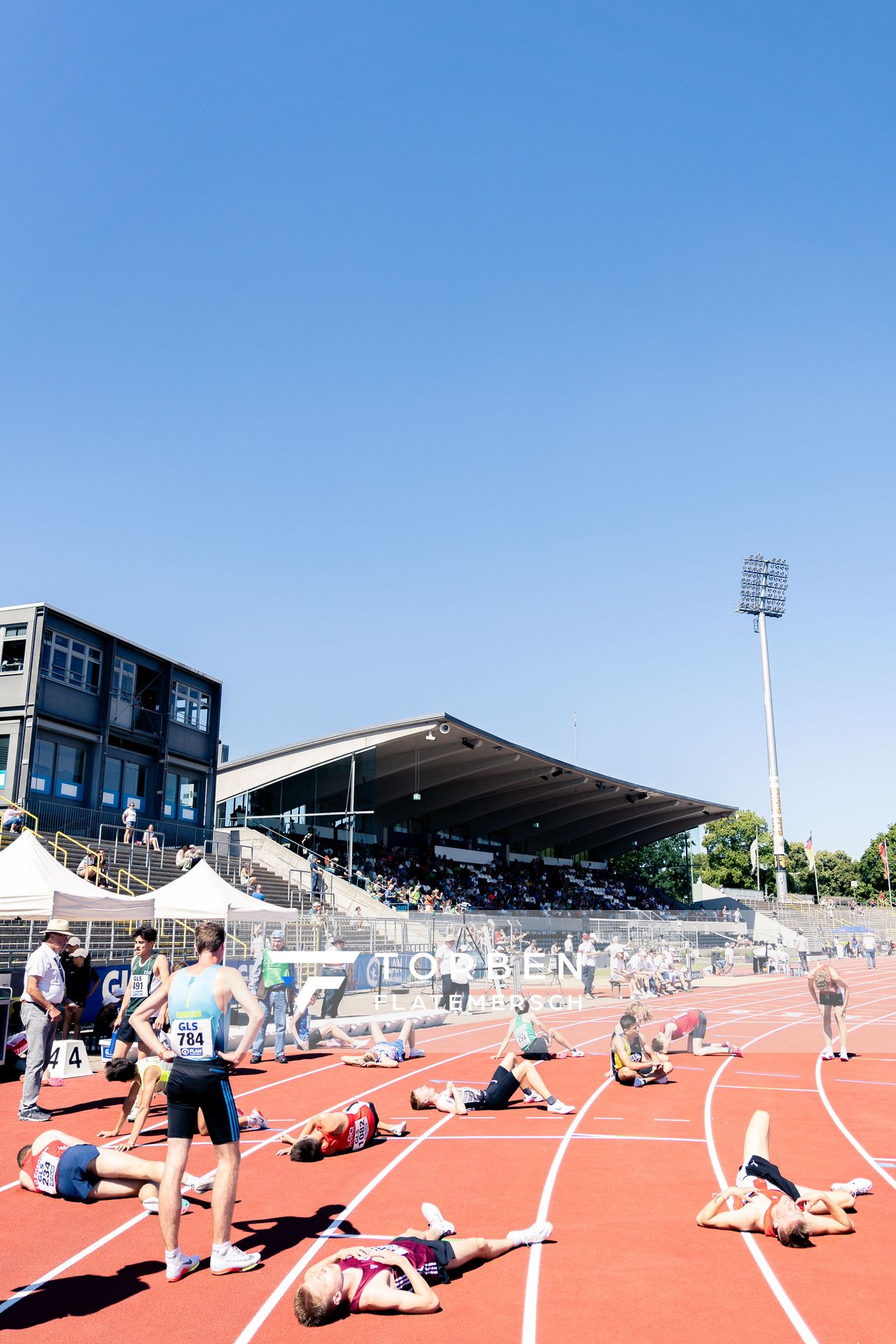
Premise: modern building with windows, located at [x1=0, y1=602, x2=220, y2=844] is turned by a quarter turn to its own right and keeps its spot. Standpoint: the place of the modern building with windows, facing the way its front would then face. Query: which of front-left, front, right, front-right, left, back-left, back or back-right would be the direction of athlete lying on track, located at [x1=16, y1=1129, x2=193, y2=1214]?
front-left

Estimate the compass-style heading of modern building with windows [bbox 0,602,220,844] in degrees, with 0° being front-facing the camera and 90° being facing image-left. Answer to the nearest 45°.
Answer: approximately 315°

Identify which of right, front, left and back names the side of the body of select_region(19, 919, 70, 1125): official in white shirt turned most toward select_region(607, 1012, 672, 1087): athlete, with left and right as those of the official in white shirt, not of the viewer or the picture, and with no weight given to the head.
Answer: front

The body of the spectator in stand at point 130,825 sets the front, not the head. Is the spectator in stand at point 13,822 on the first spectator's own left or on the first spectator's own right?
on the first spectator's own right

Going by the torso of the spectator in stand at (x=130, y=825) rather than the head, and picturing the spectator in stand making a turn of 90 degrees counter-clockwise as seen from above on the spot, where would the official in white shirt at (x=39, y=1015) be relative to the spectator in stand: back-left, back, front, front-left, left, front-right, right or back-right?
back-right

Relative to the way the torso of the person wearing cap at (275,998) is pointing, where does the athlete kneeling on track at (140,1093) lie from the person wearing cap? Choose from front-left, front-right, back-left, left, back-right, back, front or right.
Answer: front

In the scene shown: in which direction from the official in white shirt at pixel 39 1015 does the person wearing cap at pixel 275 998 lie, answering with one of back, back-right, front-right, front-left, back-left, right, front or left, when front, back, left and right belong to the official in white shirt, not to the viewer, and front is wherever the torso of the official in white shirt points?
front-left

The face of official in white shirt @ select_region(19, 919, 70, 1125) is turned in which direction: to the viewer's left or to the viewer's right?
to the viewer's right

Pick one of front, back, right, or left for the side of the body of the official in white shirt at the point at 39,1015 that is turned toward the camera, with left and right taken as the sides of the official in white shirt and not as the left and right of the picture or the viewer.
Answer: right

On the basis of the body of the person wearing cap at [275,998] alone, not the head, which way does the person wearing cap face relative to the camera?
toward the camera

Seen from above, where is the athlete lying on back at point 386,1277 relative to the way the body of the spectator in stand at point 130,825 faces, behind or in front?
in front
